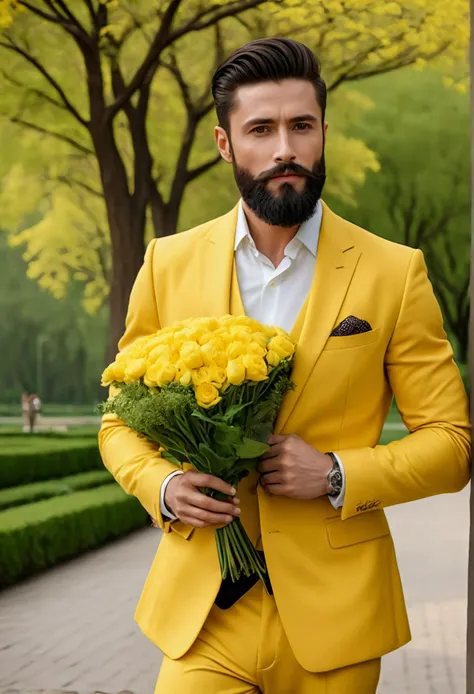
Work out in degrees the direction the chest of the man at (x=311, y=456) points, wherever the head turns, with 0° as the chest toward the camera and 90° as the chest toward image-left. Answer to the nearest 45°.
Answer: approximately 0°

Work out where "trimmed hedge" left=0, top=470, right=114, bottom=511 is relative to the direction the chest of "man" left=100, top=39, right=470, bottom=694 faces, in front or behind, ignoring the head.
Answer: behind

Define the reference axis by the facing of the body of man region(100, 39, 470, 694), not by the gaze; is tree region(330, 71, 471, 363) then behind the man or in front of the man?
behind

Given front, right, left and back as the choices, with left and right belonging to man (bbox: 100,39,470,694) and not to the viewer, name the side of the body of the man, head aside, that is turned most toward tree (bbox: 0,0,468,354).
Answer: back

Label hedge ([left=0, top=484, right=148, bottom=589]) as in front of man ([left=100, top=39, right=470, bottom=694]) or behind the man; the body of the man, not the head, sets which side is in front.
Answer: behind
